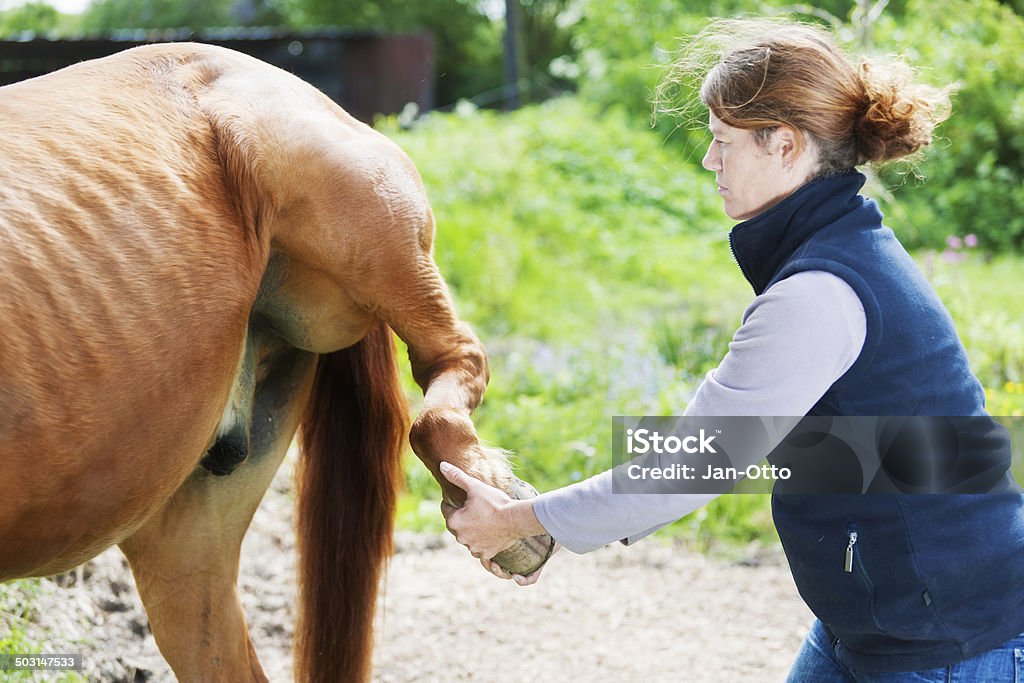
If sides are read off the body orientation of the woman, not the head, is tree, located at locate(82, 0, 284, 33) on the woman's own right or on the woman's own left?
on the woman's own right

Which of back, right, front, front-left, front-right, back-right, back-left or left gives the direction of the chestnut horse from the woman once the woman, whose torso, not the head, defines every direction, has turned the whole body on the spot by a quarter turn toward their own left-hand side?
right

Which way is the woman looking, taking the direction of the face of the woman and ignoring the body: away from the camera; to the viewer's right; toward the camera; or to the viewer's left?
to the viewer's left

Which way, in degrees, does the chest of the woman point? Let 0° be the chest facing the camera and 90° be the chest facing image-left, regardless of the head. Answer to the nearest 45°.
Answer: approximately 90°
